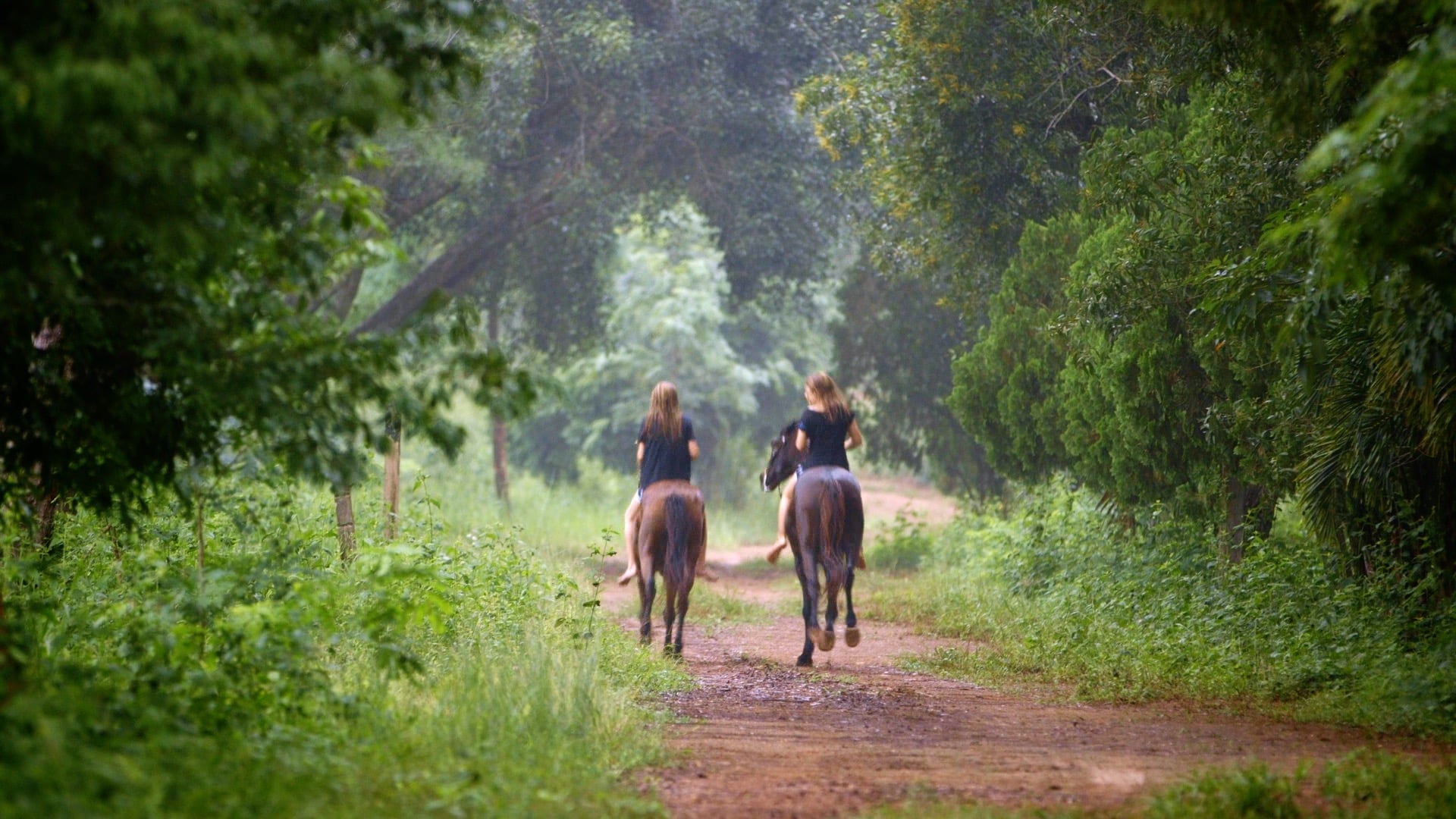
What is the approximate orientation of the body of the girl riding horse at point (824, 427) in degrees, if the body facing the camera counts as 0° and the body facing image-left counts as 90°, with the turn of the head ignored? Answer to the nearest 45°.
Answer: approximately 180°

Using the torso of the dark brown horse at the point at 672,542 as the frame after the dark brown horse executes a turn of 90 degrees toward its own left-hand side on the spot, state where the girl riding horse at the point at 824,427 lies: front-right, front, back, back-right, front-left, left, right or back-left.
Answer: back

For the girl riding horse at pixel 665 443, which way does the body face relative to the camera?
away from the camera

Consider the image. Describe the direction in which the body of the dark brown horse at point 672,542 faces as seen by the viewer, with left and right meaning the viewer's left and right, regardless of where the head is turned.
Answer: facing away from the viewer

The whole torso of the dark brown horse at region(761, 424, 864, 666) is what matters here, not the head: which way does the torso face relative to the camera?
away from the camera

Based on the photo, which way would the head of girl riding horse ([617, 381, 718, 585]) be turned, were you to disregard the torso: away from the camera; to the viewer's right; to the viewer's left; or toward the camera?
away from the camera

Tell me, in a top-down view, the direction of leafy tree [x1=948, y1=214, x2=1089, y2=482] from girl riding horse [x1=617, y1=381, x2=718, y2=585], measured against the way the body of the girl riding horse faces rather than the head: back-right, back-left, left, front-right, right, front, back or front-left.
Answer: front-right

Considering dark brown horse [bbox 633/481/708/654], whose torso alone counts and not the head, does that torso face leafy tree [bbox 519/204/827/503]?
yes

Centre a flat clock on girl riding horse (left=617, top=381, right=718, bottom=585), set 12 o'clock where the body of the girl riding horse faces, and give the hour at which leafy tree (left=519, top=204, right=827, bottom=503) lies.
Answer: The leafy tree is roughly at 12 o'clock from the girl riding horse.

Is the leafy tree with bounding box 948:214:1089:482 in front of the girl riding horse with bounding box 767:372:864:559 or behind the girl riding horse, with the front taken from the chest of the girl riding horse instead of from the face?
in front
